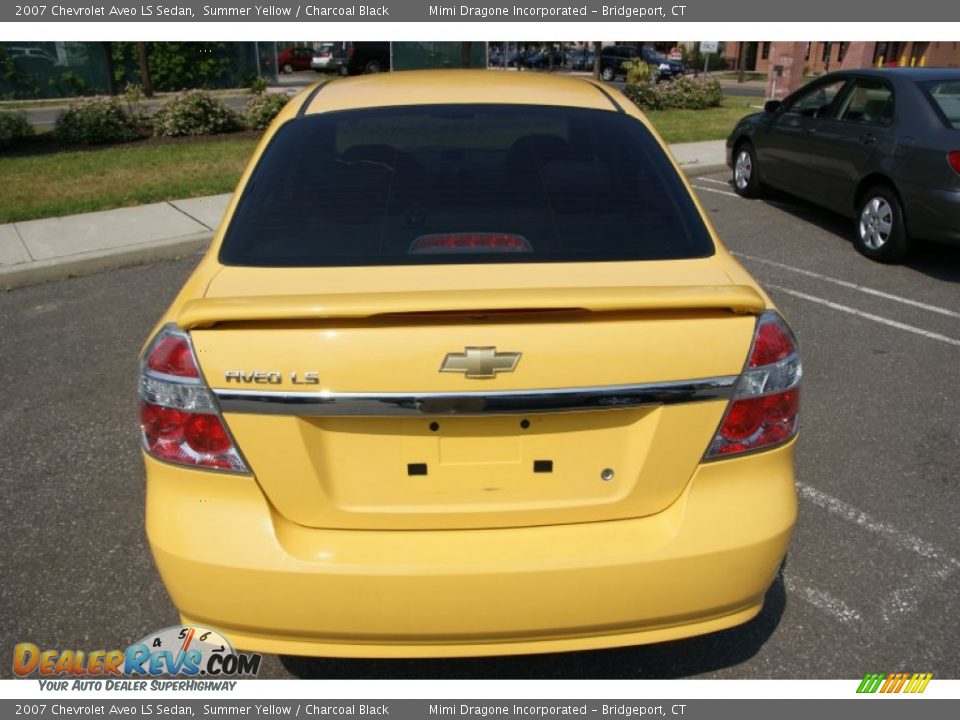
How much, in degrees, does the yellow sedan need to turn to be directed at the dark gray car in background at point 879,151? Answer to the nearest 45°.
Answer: approximately 45° to its right

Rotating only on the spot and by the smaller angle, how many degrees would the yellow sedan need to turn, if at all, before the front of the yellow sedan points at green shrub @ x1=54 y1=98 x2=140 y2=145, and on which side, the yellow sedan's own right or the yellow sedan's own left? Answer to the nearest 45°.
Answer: approximately 45° to the yellow sedan's own left

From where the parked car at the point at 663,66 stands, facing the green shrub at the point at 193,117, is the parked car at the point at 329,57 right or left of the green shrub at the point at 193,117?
right

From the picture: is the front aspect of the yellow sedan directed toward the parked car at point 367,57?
yes

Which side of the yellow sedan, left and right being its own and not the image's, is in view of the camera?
back

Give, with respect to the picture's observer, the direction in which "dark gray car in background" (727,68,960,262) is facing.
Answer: facing away from the viewer and to the left of the viewer
